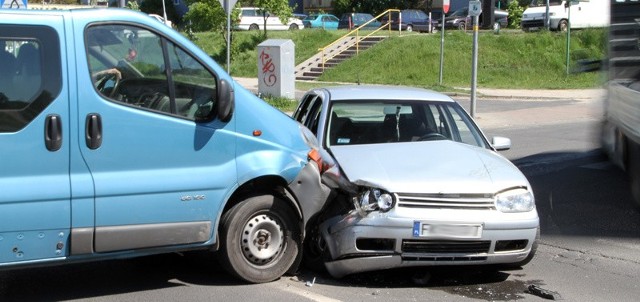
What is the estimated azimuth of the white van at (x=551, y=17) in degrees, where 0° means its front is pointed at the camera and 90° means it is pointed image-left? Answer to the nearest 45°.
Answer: approximately 45°

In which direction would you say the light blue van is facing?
to the viewer's right

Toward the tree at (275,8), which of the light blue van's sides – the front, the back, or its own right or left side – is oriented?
left

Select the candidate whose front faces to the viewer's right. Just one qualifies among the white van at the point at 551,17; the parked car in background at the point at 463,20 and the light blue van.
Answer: the light blue van

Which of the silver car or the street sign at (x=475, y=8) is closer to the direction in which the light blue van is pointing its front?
the silver car

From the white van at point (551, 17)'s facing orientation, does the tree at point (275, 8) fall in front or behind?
in front
